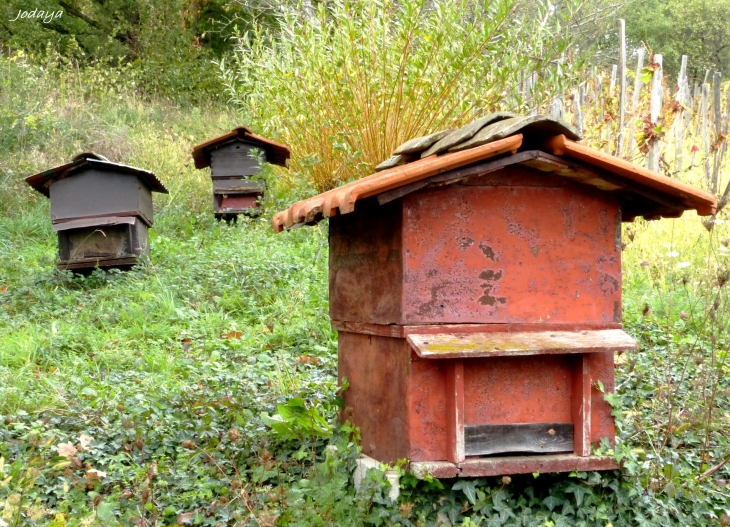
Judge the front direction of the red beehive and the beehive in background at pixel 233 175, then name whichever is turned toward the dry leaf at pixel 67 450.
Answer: the beehive in background

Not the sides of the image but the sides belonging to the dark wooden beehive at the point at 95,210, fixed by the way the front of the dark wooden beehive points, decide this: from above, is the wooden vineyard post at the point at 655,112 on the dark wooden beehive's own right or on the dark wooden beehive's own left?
on the dark wooden beehive's own left

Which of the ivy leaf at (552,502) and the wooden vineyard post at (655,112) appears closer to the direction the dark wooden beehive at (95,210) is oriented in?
the ivy leaf

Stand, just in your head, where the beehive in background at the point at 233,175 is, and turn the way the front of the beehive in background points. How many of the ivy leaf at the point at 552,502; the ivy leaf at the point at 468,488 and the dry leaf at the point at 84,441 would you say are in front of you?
3

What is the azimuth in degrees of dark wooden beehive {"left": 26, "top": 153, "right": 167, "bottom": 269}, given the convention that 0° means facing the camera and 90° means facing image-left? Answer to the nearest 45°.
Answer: approximately 0°

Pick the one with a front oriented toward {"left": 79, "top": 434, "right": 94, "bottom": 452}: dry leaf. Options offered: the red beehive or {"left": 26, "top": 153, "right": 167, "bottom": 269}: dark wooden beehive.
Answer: the dark wooden beehive

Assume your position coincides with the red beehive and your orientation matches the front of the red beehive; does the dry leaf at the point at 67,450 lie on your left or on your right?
on your right

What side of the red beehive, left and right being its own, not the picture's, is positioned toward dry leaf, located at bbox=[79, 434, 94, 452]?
right

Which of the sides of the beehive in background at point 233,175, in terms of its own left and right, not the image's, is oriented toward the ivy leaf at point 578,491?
front

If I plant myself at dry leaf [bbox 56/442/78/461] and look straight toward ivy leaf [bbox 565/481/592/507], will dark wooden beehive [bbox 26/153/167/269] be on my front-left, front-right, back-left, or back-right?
back-left

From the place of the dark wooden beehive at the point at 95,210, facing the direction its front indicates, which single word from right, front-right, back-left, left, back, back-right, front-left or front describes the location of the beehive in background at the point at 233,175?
back-left

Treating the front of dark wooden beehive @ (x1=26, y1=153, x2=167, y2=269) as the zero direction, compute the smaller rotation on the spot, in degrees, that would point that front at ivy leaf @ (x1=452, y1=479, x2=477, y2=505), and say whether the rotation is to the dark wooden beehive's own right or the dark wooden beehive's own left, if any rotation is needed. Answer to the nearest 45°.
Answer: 0° — it already faces it

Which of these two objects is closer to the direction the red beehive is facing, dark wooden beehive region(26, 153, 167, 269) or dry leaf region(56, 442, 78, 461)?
the dry leaf

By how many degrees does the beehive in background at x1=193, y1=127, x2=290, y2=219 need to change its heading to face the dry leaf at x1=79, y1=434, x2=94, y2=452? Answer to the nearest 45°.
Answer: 0° — it already faces it
